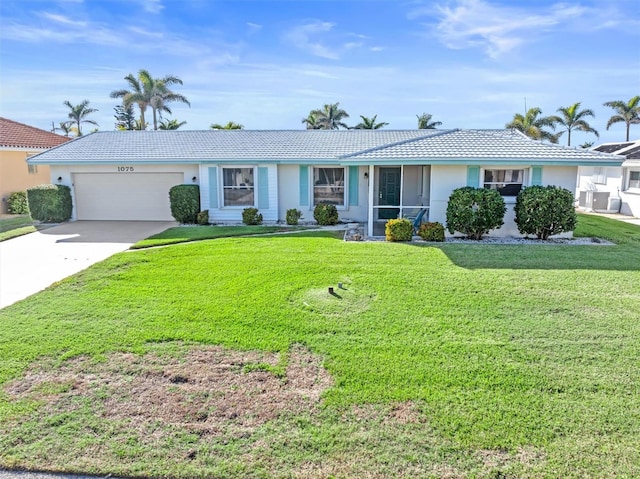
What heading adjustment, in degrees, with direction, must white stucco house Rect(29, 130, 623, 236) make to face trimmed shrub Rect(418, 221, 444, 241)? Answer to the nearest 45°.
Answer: approximately 45° to its left

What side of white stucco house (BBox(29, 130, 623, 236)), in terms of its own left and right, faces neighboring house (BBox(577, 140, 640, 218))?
left

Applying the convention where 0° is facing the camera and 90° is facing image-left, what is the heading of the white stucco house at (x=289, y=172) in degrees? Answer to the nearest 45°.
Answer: approximately 0°

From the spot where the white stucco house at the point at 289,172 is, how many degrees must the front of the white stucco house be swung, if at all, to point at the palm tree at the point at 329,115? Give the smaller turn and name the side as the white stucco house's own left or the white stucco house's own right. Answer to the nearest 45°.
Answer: approximately 180°

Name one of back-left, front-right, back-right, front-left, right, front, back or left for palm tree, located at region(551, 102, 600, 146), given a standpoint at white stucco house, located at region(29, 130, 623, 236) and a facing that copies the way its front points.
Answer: back-left

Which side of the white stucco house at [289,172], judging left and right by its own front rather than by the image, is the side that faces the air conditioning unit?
left

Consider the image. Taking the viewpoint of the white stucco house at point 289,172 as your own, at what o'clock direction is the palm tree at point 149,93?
The palm tree is roughly at 5 o'clock from the white stucco house.

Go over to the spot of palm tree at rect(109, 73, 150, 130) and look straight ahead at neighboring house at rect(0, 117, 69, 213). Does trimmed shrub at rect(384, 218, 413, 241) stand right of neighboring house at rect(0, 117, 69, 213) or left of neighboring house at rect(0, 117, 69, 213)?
left

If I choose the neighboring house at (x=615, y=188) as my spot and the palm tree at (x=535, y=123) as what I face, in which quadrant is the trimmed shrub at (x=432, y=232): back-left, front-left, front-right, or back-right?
back-left

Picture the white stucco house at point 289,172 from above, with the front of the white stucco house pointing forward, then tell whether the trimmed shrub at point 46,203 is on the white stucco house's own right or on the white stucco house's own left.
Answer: on the white stucco house's own right
